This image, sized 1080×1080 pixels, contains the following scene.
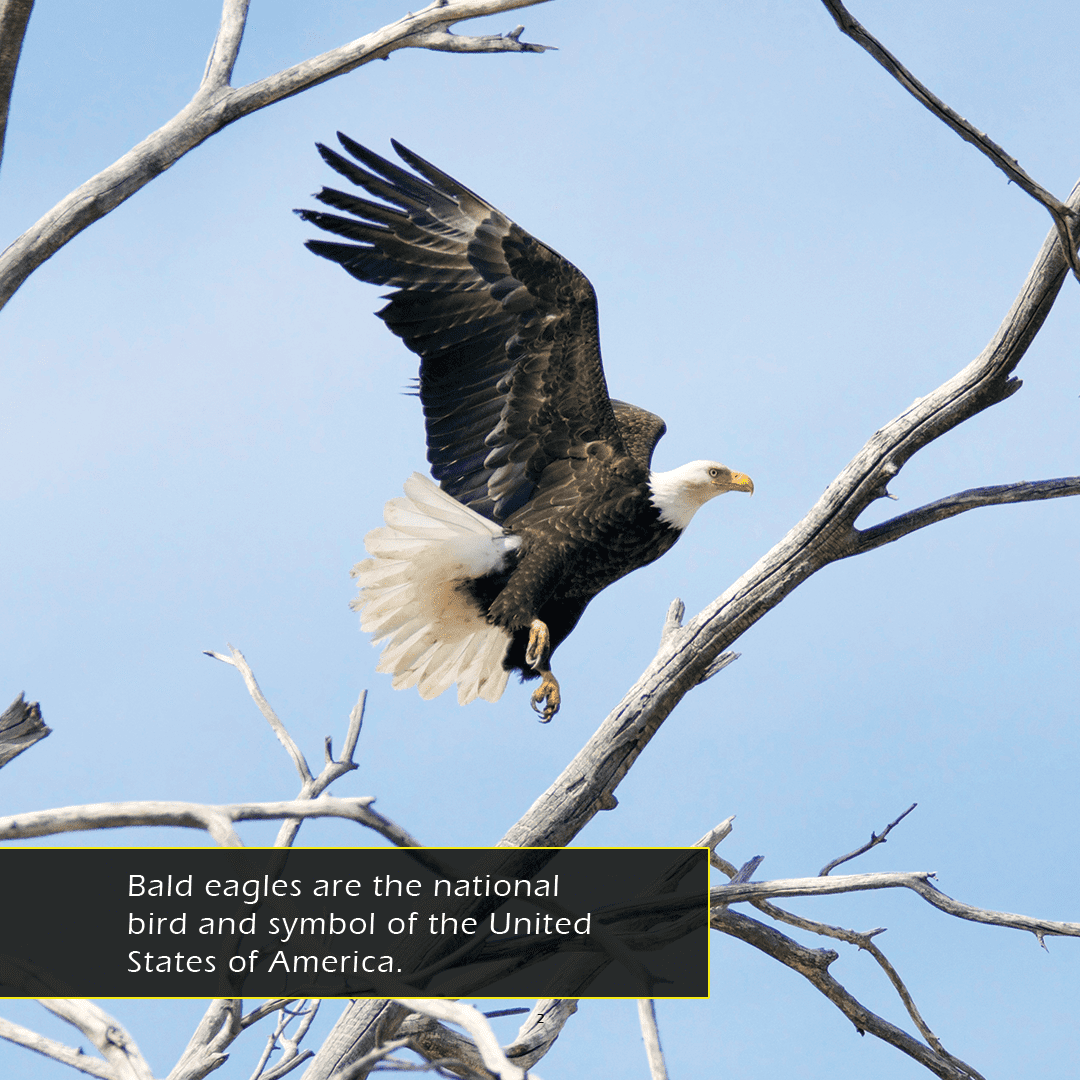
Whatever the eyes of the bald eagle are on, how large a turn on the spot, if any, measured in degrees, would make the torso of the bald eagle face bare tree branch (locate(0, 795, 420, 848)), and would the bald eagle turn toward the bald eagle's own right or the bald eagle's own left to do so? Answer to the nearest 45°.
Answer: approximately 180°

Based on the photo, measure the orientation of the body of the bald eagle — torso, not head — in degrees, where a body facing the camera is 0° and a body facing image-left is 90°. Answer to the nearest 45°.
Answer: approximately 270°
